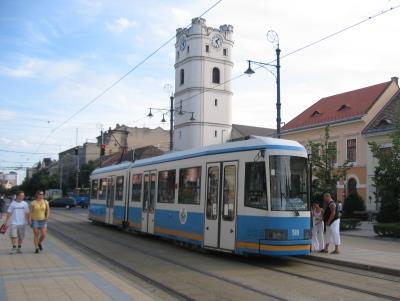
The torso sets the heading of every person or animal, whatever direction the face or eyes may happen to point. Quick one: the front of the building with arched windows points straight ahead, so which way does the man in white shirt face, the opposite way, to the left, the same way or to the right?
to the left

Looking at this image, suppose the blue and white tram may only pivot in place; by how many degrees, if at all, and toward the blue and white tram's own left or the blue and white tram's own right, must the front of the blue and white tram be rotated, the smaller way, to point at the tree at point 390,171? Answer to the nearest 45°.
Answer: approximately 90° to the blue and white tram's own left

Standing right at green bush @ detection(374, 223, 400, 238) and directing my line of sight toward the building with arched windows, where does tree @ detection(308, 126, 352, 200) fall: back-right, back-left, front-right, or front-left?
front-left

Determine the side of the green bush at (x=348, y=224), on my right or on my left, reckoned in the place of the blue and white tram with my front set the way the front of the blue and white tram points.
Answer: on my left

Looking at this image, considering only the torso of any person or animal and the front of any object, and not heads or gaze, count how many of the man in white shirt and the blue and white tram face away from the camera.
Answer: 0

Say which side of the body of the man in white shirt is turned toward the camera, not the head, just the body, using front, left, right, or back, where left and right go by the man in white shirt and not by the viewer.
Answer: front

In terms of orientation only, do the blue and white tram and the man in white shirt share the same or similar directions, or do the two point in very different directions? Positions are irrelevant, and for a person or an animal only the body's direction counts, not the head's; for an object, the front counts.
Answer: same or similar directions

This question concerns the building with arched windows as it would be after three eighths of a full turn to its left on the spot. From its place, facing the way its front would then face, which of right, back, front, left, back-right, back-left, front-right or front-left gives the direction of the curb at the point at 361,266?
right

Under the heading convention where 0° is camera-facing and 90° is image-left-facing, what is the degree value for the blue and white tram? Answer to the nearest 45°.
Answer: approximately 315°

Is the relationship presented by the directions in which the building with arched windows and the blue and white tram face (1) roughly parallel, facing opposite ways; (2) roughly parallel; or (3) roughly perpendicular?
roughly perpendicular

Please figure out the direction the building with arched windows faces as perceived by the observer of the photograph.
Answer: facing the viewer and to the left of the viewer

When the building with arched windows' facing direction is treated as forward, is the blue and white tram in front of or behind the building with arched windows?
in front
